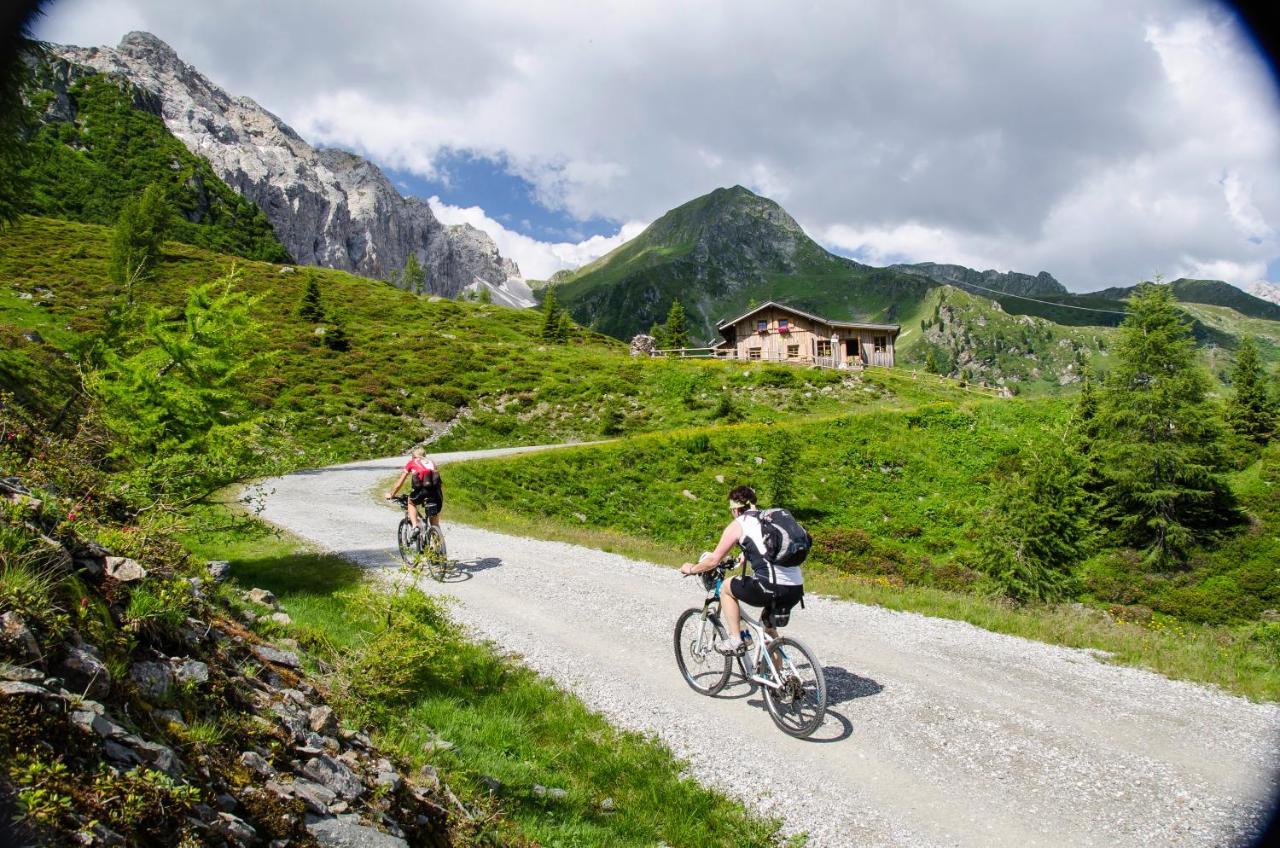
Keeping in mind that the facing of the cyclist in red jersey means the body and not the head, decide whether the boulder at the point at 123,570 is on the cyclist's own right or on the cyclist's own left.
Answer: on the cyclist's own left

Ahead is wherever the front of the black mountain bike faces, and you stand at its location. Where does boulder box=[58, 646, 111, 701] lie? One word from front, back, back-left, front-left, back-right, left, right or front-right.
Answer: back-left

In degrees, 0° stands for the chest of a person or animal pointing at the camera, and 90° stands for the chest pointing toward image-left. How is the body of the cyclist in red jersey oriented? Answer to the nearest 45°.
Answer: approximately 135°

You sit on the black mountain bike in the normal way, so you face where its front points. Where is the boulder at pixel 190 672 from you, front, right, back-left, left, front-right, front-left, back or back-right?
back-left

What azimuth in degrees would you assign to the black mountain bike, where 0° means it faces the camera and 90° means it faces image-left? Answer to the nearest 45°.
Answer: approximately 135°

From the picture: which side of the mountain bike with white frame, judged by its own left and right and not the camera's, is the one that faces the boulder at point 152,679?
left

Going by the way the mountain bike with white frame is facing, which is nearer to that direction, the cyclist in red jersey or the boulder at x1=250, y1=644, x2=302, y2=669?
the cyclist in red jersey

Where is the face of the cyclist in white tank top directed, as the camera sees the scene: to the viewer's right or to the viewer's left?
to the viewer's left

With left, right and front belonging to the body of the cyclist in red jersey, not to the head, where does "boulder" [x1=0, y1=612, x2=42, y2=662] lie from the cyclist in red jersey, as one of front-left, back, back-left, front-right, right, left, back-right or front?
back-left

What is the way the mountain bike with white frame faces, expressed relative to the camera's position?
facing away from the viewer and to the left of the viewer

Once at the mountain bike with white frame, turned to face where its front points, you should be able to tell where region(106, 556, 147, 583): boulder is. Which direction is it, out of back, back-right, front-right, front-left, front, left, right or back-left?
left

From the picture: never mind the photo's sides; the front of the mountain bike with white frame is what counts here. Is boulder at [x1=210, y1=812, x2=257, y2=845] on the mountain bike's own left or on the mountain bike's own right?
on the mountain bike's own left

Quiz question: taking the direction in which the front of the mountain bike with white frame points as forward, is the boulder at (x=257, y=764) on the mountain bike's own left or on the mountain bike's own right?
on the mountain bike's own left

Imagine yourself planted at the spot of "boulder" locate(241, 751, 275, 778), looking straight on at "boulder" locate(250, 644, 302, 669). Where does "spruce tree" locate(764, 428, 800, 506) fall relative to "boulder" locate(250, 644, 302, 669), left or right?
right

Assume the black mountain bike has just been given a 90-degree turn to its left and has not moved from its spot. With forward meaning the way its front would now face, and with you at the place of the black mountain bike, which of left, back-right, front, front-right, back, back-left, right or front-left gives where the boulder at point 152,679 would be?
front-left

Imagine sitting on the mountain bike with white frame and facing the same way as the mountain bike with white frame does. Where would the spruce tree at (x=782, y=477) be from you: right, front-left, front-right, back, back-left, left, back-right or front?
front-right

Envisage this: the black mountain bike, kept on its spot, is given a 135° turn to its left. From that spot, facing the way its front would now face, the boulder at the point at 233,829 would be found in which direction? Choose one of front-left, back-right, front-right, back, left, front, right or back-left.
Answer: front
